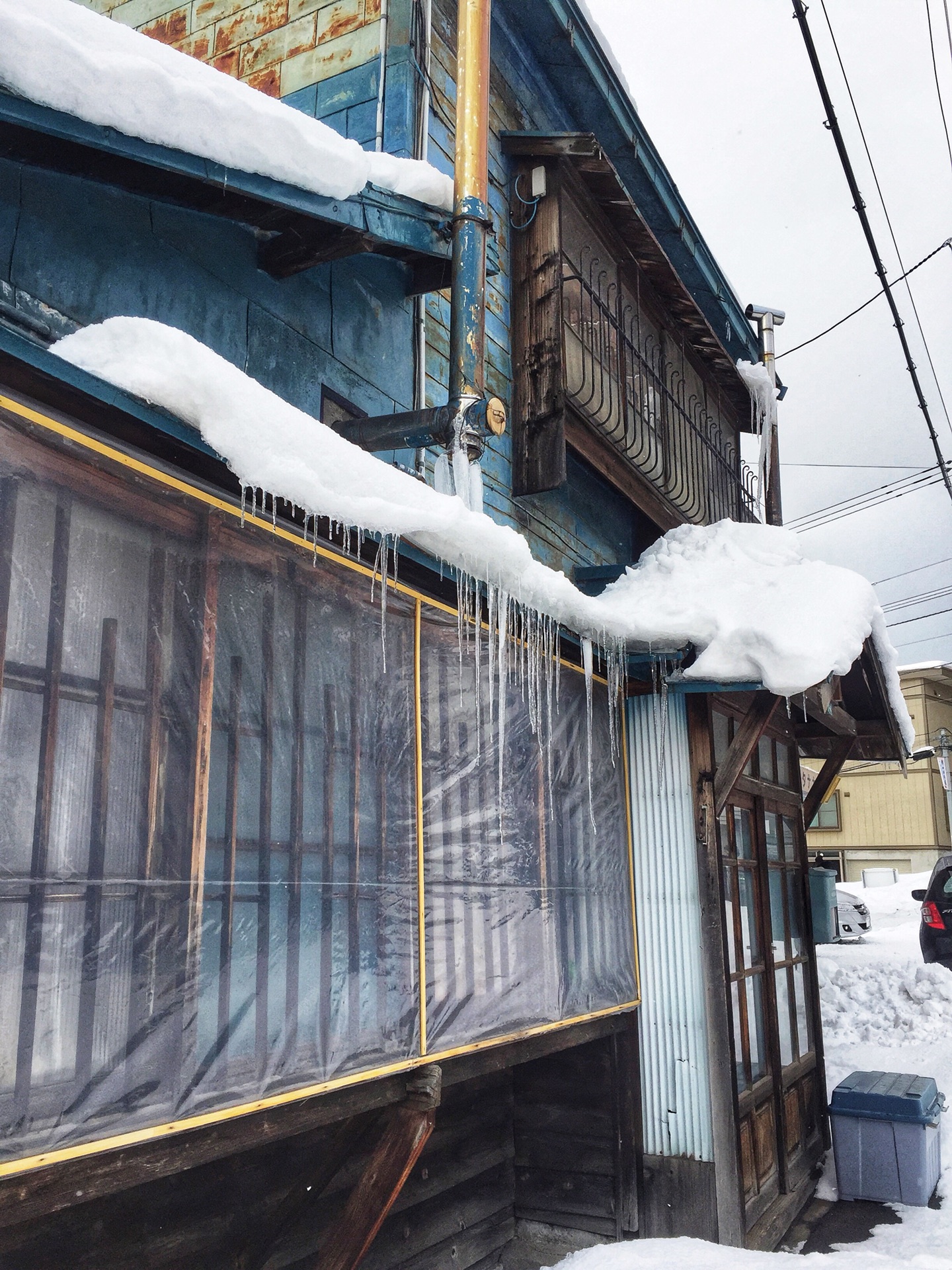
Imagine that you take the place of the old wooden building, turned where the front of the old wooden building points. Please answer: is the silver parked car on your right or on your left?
on your left

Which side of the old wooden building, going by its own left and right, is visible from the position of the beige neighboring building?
left

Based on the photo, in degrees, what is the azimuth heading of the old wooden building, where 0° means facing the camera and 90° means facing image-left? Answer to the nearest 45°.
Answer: approximately 315°

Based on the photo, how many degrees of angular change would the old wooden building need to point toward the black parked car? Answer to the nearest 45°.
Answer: approximately 90° to its left
